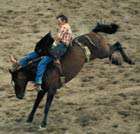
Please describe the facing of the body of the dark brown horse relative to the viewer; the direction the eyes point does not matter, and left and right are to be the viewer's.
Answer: facing to the left of the viewer
